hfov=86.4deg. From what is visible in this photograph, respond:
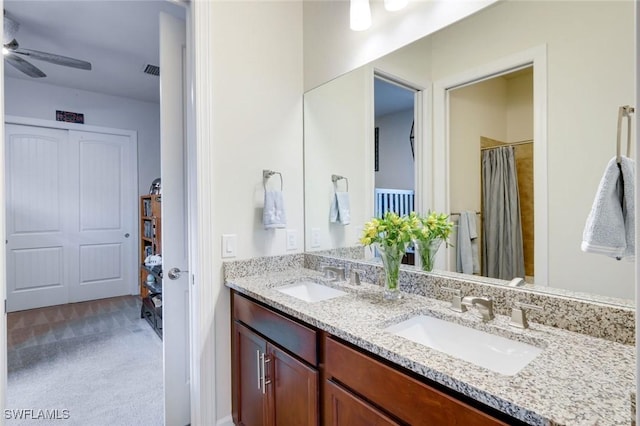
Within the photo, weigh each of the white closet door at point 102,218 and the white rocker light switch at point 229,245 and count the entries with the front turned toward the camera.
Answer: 2

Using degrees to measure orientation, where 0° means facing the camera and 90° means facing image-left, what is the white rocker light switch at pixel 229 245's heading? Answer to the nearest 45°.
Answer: approximately 0°

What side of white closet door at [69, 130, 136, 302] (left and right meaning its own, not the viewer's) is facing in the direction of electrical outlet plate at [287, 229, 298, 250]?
front

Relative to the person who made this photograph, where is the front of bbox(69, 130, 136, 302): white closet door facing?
facing the viewer

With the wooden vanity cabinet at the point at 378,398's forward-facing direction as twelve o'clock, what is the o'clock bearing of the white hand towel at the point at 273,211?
The white hand towel is roughly at 3 o'clock from the wooden vanity cabinet.

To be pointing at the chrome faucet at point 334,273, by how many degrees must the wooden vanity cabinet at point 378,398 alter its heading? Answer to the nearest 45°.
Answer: approximately 135° to its right

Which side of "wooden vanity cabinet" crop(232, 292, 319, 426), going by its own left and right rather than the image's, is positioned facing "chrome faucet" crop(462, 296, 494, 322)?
left

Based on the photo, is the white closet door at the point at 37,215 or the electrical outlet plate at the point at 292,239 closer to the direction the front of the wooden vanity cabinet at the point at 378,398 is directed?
the white closet door

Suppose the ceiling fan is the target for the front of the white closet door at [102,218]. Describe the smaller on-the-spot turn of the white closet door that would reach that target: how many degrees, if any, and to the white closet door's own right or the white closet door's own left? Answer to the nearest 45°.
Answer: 0° — it already faces it

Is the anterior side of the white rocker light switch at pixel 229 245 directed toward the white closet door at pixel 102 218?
no

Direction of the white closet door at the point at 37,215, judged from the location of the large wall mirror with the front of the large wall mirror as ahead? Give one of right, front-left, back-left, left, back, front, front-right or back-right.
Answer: front-right
